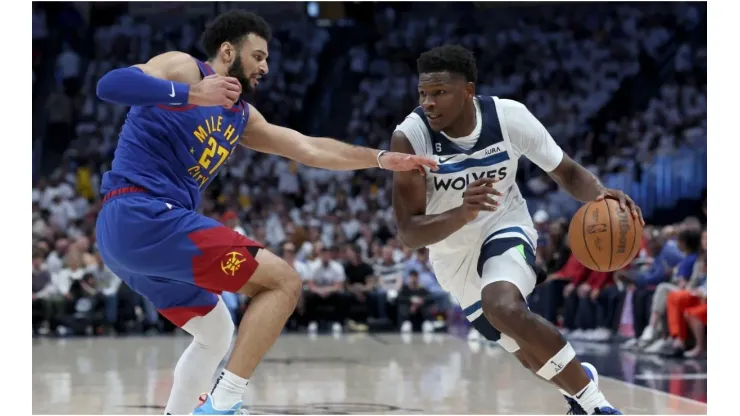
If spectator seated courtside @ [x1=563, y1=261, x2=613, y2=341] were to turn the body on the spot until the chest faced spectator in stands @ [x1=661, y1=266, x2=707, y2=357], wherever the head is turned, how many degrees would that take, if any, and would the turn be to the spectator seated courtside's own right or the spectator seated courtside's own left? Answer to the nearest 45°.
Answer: approximately 90° to the spectator seated courtside's own left

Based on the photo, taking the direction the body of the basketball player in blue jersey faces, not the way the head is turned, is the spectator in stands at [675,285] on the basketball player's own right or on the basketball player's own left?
on the basketball player's own left

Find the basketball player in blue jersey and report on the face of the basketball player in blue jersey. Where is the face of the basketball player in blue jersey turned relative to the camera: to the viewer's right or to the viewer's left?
to the viewer's right

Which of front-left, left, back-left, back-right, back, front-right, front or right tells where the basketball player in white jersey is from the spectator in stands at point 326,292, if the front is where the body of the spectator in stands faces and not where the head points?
front

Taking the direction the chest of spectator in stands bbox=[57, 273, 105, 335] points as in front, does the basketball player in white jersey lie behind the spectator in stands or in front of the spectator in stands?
in front

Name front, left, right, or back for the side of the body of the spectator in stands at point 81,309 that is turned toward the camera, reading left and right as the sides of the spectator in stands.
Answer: front

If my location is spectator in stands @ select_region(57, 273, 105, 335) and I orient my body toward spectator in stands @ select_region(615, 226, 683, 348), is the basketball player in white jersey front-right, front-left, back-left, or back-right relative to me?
front-right

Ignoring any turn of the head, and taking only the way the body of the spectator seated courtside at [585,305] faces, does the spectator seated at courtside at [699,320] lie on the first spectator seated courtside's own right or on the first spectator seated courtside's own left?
on the first spectator seated courtside's own left

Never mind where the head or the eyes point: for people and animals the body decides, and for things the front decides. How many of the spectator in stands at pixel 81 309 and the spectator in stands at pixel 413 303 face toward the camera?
2

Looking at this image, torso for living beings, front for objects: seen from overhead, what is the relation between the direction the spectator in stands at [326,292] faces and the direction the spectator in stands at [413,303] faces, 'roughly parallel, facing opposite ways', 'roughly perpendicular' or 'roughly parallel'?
roughly parallel

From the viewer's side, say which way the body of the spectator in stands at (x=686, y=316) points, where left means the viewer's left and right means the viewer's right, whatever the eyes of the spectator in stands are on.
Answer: facing the viewer and to the left of the viewer

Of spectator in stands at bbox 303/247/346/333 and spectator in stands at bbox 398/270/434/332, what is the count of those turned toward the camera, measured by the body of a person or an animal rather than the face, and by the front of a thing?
2

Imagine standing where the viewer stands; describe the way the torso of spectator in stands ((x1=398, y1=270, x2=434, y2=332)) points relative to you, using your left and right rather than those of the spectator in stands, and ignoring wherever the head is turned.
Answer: facing the viewer

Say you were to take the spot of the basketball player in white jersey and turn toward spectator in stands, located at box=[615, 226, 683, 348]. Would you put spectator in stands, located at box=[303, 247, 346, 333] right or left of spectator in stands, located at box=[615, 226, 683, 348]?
left

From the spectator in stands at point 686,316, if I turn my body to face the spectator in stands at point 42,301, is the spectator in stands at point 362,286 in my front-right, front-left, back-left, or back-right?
front-right

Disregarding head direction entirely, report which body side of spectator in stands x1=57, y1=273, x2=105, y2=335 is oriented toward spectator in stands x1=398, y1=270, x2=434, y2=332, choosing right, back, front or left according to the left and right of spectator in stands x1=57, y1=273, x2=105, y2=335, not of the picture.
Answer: left
